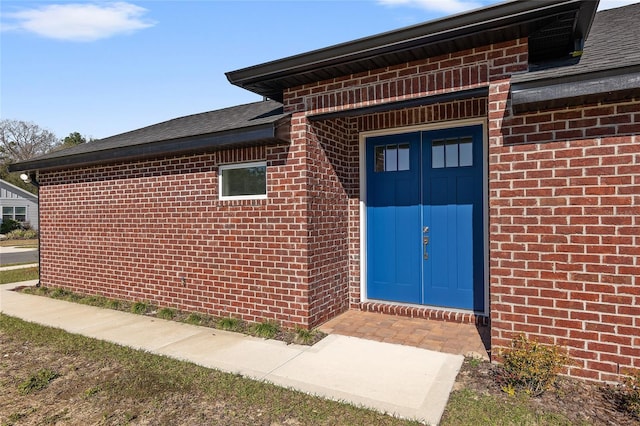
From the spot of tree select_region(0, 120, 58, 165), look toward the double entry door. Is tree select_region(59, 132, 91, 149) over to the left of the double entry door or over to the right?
left

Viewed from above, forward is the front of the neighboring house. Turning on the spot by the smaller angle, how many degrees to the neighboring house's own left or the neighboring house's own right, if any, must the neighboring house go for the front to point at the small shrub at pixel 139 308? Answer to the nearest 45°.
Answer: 0° — it already faces it

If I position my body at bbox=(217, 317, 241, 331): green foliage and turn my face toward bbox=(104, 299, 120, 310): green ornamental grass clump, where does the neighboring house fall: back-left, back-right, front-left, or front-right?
front-right

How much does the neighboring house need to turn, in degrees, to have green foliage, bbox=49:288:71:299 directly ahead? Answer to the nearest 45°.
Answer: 0° — it already faces it

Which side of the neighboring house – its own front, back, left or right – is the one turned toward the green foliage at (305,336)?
front

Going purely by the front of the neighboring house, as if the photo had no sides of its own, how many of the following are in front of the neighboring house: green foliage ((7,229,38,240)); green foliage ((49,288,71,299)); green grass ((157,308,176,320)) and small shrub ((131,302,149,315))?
4

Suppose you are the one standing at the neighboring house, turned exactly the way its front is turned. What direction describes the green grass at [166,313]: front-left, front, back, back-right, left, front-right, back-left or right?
front

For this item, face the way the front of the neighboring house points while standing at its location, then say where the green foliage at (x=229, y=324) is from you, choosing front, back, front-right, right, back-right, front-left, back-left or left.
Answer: front

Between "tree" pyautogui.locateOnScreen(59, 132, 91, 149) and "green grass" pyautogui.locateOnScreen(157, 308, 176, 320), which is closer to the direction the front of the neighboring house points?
the green grass

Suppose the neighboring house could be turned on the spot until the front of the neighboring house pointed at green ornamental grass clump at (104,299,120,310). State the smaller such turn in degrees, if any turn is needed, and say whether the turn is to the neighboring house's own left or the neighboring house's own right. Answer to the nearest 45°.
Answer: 0° — it already faces it

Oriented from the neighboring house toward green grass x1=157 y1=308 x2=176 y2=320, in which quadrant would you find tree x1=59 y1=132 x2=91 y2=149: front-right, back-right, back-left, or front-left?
back-left

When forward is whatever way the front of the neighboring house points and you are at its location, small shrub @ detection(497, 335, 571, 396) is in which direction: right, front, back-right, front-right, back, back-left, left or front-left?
front

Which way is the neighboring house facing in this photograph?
toward the camera

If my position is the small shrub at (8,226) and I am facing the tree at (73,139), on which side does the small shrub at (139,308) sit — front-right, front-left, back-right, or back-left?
back-right

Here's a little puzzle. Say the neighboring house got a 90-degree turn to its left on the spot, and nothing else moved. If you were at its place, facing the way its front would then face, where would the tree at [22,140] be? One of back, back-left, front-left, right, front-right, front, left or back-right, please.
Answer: left

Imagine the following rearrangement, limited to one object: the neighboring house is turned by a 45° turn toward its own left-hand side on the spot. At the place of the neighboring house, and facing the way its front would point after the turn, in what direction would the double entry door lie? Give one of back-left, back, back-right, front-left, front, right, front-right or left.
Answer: front-right
